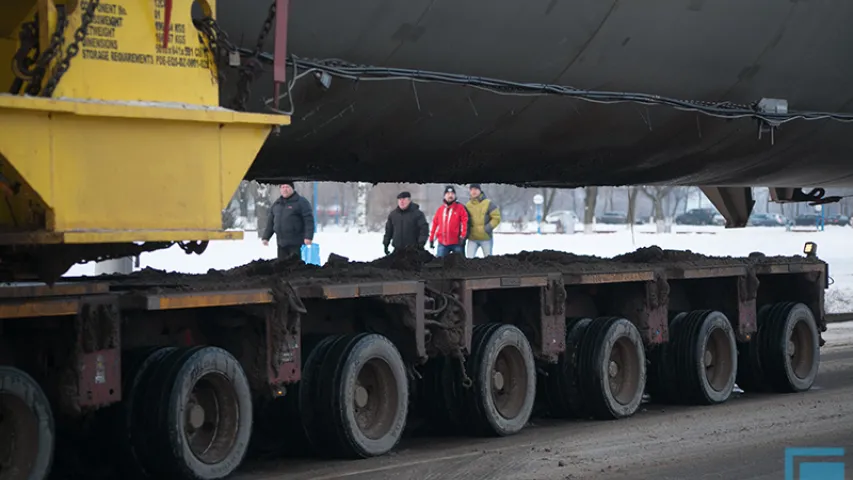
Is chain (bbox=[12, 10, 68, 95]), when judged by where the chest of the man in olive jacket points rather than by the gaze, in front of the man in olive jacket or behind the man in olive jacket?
in front

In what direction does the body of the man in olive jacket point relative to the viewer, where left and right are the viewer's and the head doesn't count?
facing the viewer and to the left of the viewer

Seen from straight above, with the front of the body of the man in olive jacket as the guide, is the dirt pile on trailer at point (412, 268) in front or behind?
in front

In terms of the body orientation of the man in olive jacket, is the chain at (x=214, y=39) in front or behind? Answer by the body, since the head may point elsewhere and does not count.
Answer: in front
